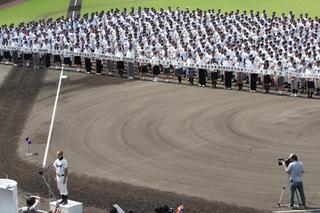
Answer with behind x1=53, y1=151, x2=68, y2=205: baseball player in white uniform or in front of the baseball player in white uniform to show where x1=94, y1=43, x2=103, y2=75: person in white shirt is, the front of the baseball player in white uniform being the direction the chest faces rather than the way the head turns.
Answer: behind

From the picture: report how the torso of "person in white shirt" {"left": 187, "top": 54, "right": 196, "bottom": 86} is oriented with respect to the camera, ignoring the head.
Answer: toward the camera

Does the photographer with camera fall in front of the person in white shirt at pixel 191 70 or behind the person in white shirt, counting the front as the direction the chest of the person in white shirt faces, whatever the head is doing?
in front

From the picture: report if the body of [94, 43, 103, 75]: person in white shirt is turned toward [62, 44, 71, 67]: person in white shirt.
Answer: no

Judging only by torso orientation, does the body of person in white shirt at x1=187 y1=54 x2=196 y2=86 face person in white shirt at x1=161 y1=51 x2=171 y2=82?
no

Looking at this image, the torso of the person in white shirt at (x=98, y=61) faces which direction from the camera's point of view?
toward the camera

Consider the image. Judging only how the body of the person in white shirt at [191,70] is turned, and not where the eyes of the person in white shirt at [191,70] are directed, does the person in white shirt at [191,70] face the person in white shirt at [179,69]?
no

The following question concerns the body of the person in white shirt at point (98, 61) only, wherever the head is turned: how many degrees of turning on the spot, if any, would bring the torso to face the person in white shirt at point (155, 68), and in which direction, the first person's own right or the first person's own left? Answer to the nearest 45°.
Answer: approximately 45° to the first person's own left

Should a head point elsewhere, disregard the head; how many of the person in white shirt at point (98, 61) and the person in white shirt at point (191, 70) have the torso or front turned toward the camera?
2

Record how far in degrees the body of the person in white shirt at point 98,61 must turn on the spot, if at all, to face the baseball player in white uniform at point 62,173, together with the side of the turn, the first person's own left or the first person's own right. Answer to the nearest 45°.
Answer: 0° — they already face them

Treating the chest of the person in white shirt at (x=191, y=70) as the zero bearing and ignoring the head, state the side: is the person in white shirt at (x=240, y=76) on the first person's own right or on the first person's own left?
on the first person's own left

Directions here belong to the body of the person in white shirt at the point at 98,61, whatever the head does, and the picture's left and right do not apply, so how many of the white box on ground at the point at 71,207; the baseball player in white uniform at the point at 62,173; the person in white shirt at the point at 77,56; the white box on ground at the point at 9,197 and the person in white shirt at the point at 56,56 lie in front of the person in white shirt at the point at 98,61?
3

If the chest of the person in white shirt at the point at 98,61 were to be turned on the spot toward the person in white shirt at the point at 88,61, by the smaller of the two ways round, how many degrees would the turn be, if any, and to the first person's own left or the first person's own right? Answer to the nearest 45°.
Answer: approximately 135° to the first person's own right

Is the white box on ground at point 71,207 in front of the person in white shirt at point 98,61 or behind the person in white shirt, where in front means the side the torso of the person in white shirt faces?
in front

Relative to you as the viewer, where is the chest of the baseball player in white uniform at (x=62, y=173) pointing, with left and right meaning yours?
facing the viewer and to the left of the viewer
